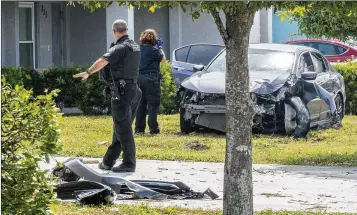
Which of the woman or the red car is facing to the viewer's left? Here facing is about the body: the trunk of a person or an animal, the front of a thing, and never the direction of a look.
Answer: the red car

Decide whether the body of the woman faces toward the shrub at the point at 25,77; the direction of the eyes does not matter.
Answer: no

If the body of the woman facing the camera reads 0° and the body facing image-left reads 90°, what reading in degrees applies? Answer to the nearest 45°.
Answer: approximately 225°

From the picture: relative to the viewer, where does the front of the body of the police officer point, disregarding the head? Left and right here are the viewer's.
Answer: facing away from the viewer and to the left of the viewer

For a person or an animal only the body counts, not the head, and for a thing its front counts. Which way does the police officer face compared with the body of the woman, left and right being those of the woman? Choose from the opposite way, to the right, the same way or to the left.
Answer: to the left

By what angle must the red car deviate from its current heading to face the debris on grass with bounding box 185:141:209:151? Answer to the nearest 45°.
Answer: approximately 90° to its left

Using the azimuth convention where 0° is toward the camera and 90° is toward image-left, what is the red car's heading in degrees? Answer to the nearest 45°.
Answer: approximately 90°

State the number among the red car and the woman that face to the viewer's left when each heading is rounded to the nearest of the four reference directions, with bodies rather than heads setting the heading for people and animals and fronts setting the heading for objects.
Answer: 1

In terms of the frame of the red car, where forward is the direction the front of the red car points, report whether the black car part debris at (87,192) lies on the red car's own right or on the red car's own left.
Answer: on the red car's own left

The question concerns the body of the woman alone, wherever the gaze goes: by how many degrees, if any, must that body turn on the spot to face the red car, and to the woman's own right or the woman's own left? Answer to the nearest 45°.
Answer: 0° — they already face it

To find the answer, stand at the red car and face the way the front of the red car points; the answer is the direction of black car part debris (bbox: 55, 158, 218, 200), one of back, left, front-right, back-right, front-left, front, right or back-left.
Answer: left
